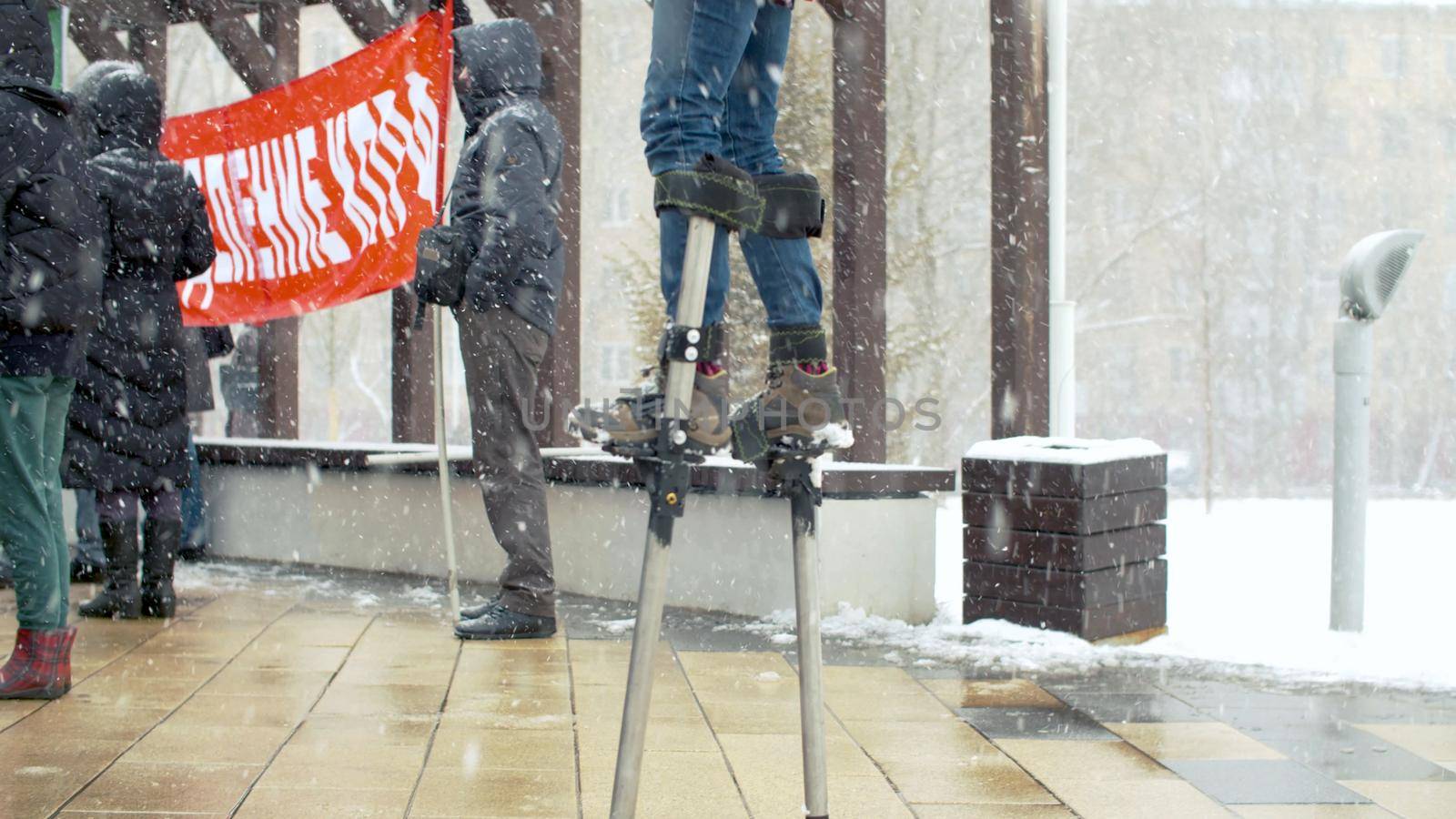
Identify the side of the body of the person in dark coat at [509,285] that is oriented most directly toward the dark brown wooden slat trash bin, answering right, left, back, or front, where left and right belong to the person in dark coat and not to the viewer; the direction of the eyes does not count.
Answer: back

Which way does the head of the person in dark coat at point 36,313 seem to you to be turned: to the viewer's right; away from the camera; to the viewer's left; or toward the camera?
away from the camera

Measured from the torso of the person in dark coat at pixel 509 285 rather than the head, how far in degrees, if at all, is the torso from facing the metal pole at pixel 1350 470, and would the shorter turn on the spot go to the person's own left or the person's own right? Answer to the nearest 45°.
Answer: approximately 180°

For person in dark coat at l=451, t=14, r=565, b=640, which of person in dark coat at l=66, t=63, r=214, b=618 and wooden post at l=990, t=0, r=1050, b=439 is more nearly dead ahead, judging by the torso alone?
the person in dark coat

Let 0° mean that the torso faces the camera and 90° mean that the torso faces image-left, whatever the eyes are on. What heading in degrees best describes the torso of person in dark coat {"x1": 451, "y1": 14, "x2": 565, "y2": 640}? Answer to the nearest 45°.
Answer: approximately 90°

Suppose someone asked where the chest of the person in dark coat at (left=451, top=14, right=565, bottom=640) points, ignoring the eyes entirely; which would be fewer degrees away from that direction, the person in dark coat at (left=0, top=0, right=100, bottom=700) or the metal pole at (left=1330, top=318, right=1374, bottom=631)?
the person in dark coat

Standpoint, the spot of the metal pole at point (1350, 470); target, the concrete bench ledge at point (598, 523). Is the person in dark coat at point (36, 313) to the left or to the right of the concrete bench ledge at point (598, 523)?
left
